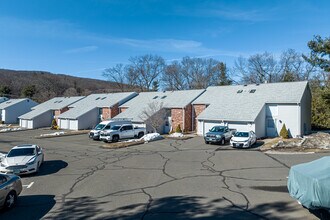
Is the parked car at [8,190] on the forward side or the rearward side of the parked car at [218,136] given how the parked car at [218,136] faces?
on the forward side

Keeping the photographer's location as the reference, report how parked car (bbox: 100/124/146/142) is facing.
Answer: facing the viewer and to the left of the viewer

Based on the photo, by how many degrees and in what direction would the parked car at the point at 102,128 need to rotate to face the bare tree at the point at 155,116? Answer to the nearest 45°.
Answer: approximately 135° to its left

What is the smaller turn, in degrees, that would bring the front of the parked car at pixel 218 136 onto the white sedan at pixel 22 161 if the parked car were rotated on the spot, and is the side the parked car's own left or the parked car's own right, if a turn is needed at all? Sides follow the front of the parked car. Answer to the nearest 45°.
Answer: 0° — it already faces it
